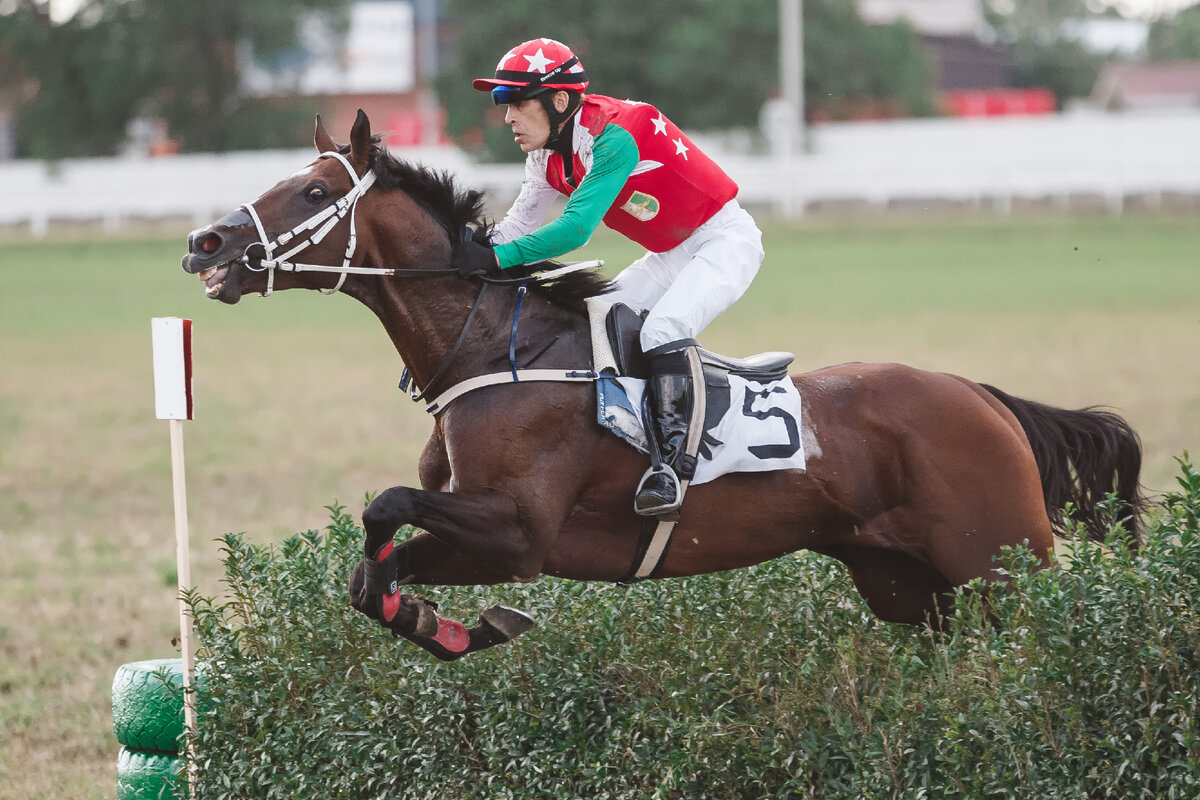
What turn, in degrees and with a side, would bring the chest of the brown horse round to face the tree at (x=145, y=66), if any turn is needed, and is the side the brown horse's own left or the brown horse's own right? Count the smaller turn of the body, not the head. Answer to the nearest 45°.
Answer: approximately 90° to the brown horse's own right

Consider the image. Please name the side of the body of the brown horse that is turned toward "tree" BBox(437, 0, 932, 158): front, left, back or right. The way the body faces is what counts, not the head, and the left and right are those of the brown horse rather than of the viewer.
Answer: right

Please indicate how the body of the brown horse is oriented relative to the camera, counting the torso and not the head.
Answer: to the viewer's left

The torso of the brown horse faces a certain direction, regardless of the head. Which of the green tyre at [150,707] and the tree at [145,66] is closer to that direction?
the green tyre

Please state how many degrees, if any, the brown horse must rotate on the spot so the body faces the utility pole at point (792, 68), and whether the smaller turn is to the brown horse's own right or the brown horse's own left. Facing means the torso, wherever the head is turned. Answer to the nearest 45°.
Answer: approximately 90° to the brown horse's own right

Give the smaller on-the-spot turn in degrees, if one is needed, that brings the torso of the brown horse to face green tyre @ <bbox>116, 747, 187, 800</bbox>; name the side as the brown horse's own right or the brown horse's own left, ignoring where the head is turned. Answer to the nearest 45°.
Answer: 0° — it already faces it

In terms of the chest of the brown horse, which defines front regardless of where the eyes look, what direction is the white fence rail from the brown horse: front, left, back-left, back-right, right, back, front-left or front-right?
right

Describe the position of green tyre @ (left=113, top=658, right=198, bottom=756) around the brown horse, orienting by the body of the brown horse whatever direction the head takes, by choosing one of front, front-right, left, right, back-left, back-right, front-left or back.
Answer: front

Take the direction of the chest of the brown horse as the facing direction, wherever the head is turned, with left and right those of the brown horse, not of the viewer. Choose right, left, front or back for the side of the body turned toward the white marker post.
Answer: front
